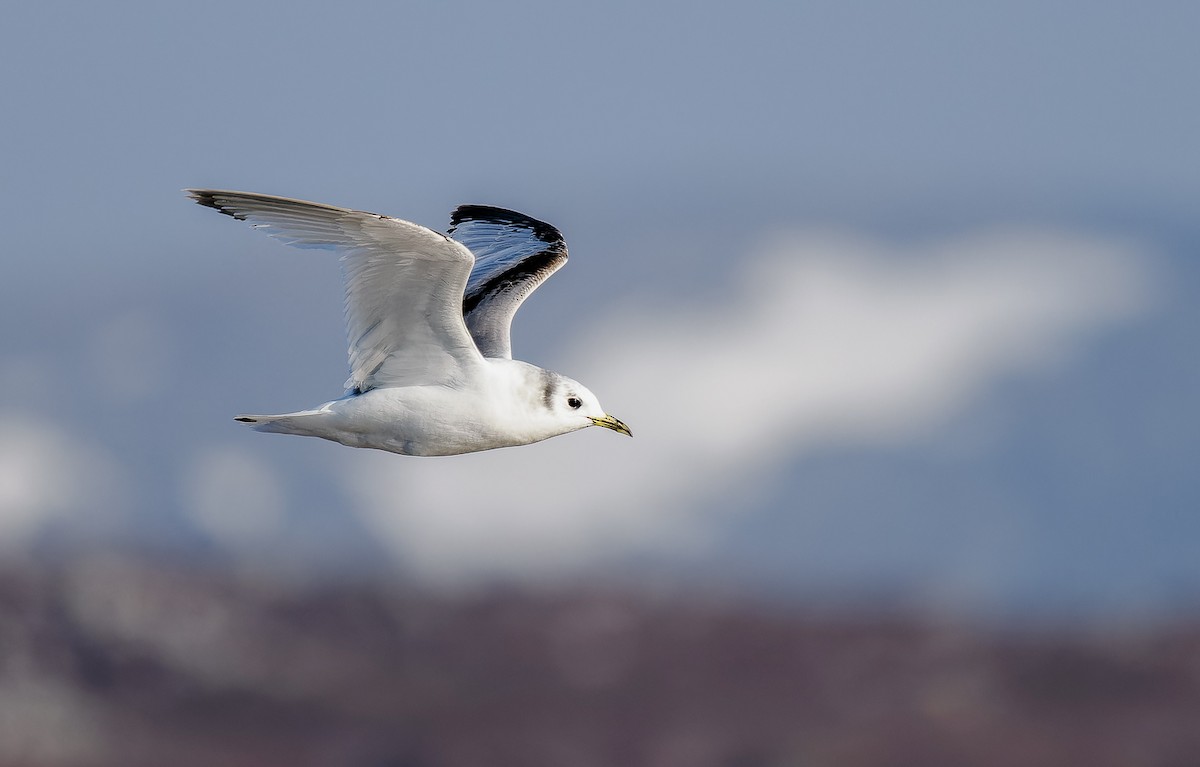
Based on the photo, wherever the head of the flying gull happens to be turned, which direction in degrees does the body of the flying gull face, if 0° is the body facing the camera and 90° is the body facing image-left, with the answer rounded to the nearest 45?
approximately 270°
